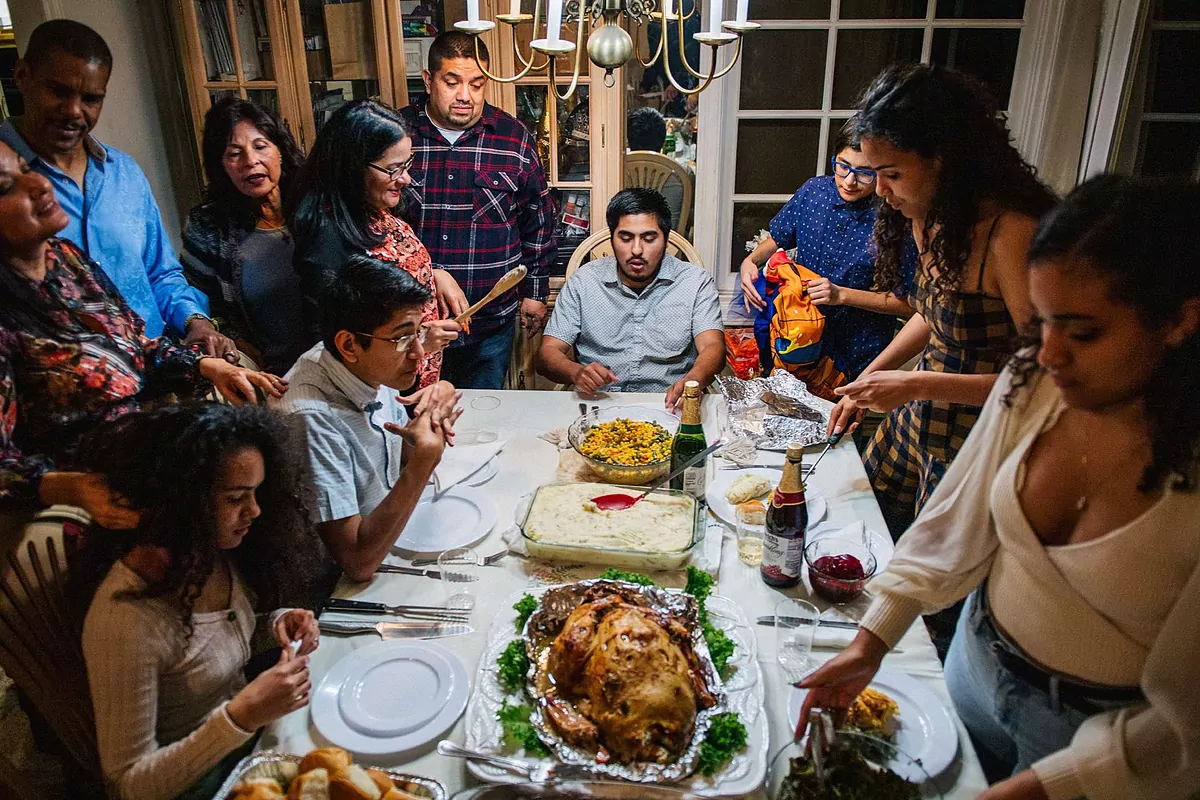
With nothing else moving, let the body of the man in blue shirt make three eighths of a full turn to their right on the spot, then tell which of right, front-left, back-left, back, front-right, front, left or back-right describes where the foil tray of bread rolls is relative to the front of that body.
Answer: left

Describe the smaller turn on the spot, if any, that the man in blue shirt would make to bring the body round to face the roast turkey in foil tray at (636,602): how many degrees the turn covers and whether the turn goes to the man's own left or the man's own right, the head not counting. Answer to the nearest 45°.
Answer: approximately 45° to the man's own right

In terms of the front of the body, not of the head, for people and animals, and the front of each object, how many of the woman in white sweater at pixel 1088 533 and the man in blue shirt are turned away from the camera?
0

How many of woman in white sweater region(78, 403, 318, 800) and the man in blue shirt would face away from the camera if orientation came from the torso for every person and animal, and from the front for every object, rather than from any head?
0

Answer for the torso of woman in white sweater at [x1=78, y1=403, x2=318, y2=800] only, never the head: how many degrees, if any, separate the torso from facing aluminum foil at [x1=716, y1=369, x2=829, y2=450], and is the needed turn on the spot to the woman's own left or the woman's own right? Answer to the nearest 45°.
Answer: approximately 45° to the woman's own left

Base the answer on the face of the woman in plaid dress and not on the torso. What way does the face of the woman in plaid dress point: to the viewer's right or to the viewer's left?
to the viewer's left

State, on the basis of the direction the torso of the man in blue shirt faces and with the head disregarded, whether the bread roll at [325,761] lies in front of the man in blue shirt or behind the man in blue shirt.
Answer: in front

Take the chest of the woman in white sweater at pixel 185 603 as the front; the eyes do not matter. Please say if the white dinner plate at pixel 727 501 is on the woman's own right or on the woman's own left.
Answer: on the woman's own left

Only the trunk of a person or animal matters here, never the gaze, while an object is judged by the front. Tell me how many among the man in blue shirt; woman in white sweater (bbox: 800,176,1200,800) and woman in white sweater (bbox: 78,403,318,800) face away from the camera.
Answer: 0

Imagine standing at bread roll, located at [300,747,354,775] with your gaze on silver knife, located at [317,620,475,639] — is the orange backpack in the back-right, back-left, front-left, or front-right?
front-right

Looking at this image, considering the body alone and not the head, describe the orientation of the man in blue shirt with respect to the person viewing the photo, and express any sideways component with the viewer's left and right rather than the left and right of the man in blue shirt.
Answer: facing the viewer and to the right of the viewer

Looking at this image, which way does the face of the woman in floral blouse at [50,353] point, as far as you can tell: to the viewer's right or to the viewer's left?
to the viewer's right

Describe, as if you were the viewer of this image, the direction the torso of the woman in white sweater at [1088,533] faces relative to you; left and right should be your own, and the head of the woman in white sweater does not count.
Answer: facing the viewer and to the left of the viewer

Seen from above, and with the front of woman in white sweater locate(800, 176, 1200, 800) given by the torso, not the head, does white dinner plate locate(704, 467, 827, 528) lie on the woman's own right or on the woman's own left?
on the woman's own right

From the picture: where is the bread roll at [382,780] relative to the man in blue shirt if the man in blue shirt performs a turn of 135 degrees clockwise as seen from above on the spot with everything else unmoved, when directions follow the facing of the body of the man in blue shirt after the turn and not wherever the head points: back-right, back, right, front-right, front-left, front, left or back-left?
left

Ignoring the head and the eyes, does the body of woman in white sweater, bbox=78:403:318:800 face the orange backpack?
no

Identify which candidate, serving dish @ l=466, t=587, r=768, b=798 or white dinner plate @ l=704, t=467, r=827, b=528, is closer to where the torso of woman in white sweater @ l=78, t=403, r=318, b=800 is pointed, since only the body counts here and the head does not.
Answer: the serving dish

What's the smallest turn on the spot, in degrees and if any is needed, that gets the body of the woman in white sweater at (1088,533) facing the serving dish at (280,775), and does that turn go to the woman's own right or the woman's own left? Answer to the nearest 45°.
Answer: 0° — they already face it
